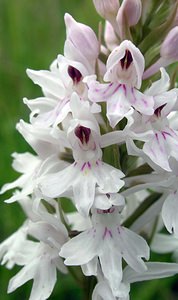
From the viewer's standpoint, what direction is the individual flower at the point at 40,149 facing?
to the viewer's left

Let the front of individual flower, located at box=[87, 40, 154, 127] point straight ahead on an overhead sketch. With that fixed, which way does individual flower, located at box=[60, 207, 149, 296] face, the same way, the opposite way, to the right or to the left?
the same way

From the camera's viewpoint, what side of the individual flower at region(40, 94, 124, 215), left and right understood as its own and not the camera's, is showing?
front

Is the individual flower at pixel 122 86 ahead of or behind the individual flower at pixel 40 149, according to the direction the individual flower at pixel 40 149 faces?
behind

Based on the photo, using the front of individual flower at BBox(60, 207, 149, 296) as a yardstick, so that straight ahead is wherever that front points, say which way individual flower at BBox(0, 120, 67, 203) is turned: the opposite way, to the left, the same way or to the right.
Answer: to the right

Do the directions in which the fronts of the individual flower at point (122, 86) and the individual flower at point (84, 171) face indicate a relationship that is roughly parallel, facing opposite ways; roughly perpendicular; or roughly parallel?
roughly parallel

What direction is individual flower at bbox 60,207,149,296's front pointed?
toward the camera

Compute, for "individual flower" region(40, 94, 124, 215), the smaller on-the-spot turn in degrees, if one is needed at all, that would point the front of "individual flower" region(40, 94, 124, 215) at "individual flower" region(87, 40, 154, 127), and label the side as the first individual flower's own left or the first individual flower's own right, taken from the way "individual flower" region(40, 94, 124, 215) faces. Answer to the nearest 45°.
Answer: approximately 90° to the first individual flower's own left

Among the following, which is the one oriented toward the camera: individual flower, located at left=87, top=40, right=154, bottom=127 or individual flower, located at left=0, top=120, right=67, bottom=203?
individual flower, located at left=87, top=40, right=154, bottom=127

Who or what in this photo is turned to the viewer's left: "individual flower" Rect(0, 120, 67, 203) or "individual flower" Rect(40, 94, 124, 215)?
"individual flower" Rect(0, 120, 67, 203)

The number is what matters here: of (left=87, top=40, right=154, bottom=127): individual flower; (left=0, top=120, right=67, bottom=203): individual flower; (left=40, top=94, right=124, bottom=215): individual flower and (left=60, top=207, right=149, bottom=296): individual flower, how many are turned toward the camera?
3

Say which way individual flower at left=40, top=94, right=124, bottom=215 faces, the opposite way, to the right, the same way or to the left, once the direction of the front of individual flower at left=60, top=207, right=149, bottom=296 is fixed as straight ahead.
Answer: the same way
